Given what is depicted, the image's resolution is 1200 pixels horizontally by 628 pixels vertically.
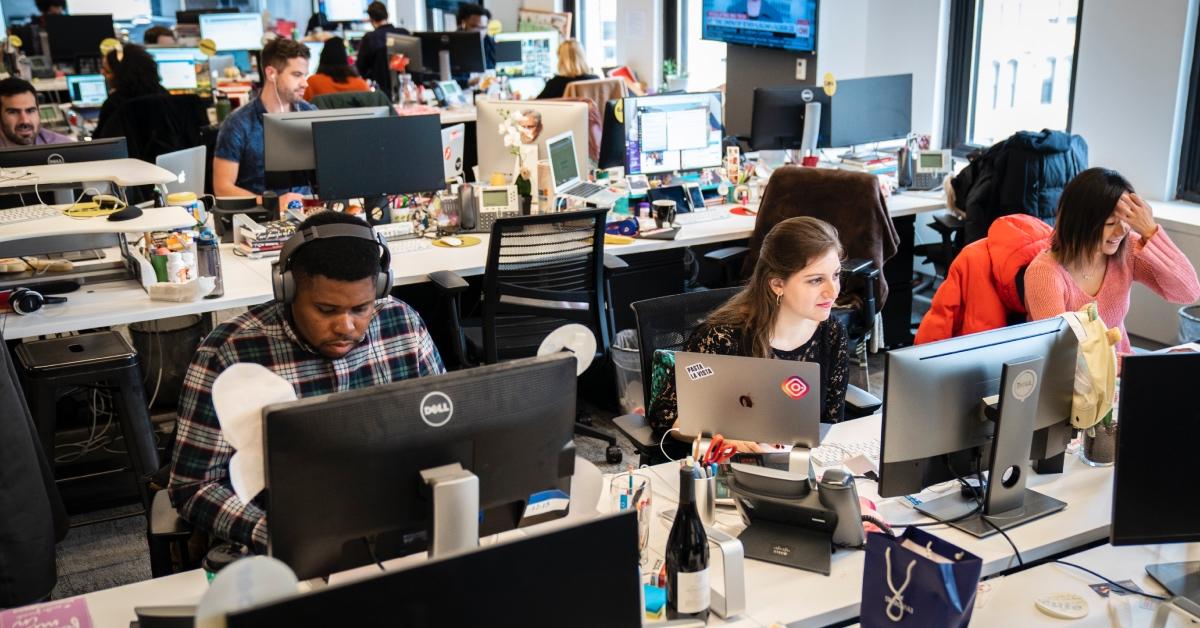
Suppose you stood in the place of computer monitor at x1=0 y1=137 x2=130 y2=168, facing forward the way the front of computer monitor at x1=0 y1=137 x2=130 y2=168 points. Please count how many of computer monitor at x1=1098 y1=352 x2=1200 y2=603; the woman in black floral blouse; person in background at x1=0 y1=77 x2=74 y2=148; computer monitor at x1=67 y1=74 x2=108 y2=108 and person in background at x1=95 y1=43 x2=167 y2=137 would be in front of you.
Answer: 3

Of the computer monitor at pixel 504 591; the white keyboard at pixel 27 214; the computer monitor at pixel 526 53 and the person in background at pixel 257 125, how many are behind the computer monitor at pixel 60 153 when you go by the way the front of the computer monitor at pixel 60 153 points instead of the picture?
2

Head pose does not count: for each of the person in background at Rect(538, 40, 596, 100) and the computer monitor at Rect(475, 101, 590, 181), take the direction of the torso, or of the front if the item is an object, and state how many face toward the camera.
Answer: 0

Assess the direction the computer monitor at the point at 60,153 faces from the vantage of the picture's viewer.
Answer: facing away from the viewer

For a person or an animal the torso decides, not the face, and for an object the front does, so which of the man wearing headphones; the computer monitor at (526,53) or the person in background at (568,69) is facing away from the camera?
the person in background

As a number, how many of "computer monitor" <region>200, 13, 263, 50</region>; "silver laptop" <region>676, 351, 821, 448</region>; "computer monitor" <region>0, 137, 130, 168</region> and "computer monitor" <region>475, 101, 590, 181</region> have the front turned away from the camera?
3

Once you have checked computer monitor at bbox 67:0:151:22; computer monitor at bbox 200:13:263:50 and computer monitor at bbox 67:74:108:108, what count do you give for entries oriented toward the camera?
3

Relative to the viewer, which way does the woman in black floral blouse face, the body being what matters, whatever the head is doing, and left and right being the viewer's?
facing the viewer and to the right of the viewer

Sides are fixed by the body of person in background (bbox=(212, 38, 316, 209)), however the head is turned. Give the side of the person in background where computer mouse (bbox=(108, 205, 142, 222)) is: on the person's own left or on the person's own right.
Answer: on the person's own right

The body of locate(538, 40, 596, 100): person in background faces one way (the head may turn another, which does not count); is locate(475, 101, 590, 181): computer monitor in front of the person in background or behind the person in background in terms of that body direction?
behind

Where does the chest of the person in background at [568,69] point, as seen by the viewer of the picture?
away from the camera

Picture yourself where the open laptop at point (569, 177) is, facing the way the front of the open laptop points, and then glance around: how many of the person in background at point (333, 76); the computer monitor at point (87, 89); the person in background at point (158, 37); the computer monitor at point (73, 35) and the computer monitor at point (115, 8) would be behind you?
5

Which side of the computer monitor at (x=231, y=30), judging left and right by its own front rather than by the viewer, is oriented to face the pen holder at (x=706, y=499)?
front

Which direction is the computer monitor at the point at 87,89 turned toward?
toward the camera

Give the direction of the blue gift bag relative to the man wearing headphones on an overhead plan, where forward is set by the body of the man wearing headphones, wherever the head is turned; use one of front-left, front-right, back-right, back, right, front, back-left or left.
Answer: front
